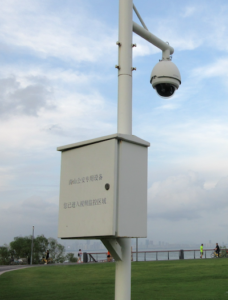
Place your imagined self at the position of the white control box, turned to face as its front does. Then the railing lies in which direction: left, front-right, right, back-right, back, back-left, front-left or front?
back-right

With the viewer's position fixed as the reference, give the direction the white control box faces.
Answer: facing the viewer and to the left of the viewer
